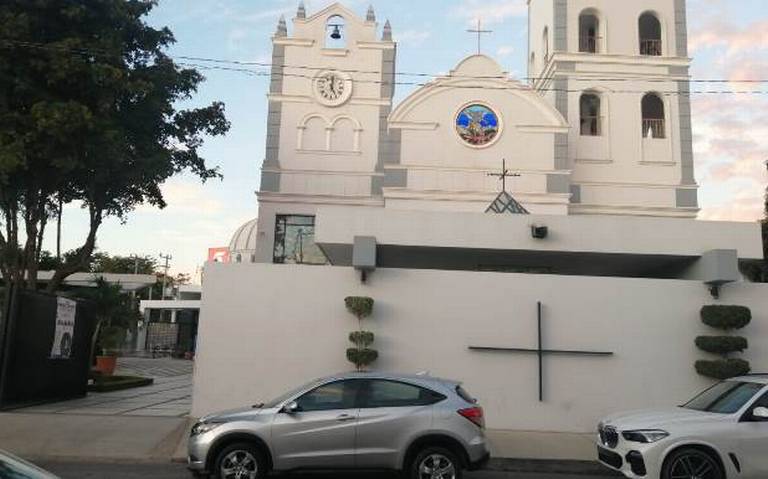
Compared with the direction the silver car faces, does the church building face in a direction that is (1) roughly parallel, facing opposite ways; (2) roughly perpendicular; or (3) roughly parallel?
roughly perpendicular

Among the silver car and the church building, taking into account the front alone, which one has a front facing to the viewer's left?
the silver car

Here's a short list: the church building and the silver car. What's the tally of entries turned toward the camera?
1

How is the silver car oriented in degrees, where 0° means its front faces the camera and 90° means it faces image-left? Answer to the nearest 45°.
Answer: approximately 90°

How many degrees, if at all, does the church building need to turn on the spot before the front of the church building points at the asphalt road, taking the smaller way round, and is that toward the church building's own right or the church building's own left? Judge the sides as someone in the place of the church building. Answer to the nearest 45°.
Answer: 0° — it already faces it

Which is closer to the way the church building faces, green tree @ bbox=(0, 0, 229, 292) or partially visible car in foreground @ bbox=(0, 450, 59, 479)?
the partially visible car in foreground

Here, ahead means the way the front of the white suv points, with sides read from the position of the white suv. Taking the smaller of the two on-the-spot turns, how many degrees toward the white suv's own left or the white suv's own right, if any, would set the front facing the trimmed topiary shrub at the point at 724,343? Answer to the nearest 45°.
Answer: approximately 135° to the white suv's own right

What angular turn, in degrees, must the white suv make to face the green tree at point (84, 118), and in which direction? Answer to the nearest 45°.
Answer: approximately 45° to its right
